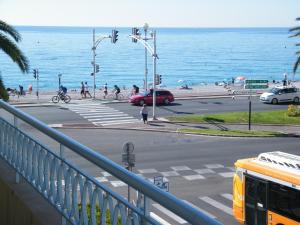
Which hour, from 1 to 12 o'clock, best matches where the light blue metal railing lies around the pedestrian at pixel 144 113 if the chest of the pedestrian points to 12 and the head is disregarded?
The light blue metal railing is roughly at 6 o'clock from the pedestrian.

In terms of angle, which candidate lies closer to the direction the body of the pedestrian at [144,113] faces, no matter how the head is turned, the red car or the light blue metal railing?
the red car

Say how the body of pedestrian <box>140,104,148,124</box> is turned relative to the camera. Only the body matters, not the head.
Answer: away from the camera

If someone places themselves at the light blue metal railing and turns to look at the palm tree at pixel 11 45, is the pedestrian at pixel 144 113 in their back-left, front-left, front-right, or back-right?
front-right

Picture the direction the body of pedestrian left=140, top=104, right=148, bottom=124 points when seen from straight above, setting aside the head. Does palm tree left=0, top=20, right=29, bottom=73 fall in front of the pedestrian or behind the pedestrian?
behind

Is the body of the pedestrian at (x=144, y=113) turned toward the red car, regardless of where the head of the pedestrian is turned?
yes
